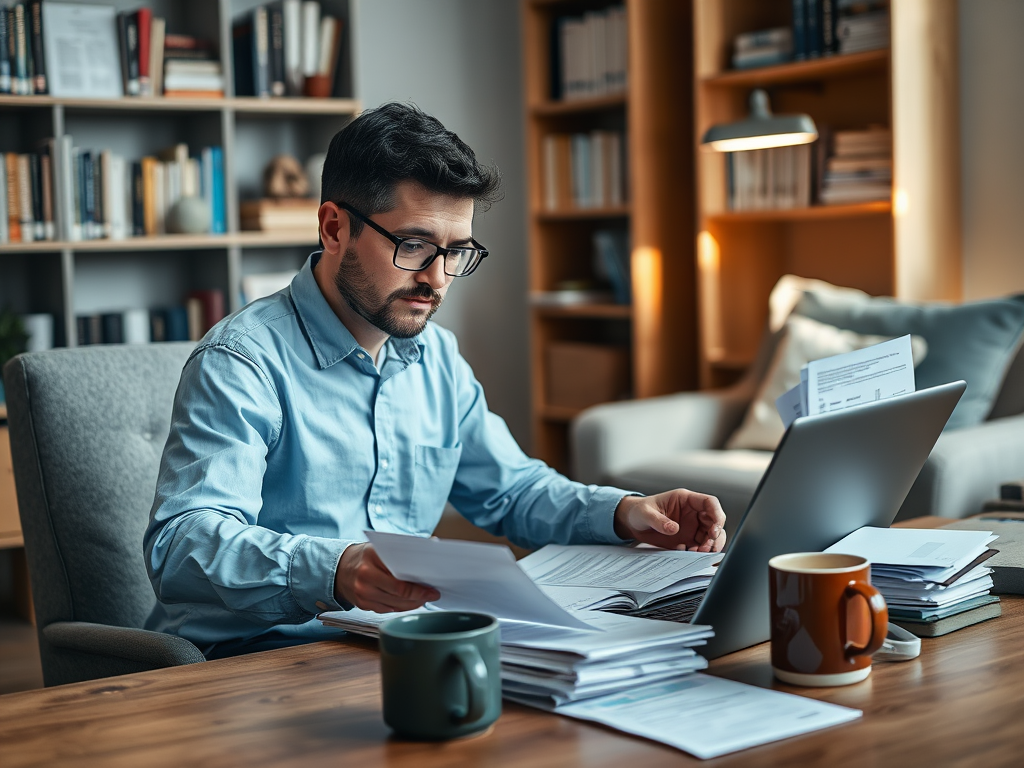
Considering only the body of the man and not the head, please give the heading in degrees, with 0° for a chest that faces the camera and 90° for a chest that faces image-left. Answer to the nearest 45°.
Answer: approximately 315°

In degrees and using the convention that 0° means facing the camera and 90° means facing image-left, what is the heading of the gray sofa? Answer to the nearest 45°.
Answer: approximately 45°

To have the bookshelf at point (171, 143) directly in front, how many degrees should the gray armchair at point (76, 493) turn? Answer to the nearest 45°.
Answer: approximately 135° to its left

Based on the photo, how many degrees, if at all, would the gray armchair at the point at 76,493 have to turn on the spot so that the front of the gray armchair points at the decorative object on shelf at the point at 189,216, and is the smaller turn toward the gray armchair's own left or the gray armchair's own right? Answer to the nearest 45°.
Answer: approximately 135° to the gray armchair's own left

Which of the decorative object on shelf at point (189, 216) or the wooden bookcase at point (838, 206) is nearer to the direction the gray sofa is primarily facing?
the decorative object on shelf

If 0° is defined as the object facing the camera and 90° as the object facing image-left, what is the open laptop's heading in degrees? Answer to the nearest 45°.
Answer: approximately 135°

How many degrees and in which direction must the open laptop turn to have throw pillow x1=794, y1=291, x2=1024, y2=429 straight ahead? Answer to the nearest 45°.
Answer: approximately 45° to its right

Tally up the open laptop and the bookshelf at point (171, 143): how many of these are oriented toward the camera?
1

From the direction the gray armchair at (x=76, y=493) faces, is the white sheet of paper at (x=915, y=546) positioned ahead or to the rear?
ahead

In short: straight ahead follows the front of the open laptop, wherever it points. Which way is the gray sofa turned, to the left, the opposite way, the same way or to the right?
to the left

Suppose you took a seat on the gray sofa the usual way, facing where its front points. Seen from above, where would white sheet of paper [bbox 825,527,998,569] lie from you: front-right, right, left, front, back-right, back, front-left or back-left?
front-left

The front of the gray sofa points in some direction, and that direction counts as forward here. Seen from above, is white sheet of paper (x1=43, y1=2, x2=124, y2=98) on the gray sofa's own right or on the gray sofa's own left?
on the gray sofa's own right

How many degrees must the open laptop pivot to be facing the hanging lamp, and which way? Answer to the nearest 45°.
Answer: approximately 45° to its right
